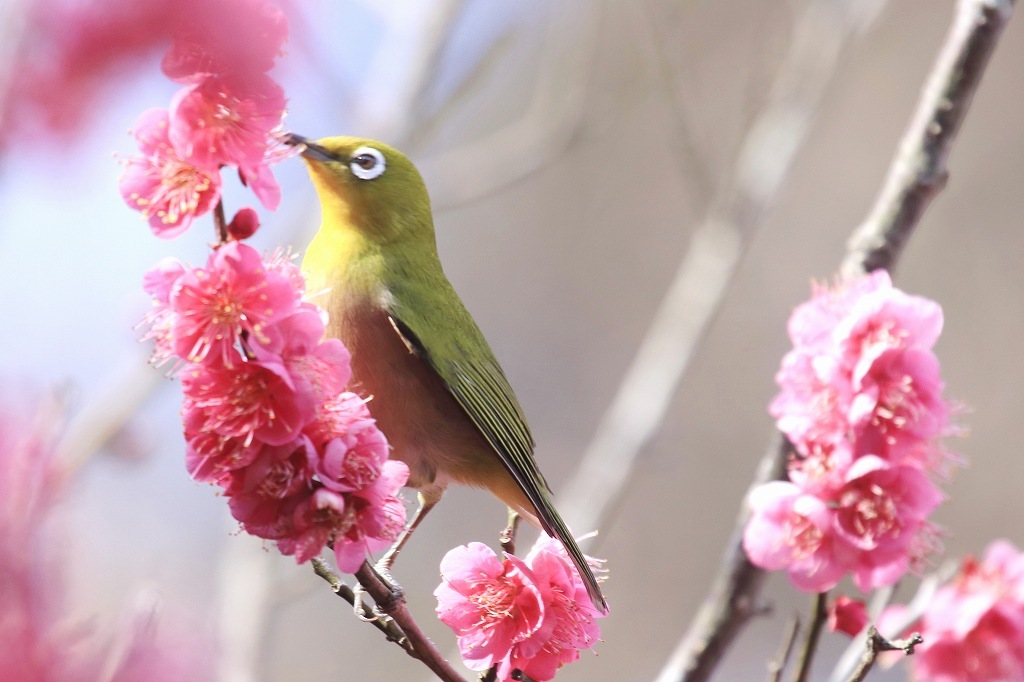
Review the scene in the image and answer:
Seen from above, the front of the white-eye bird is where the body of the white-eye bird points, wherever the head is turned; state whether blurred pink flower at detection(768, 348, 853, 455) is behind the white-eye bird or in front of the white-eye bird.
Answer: behind

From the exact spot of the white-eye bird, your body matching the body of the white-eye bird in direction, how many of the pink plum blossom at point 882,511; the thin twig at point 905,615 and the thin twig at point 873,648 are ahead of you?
0

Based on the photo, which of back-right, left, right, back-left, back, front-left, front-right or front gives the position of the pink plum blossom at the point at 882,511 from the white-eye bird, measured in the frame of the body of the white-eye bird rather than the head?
back-left

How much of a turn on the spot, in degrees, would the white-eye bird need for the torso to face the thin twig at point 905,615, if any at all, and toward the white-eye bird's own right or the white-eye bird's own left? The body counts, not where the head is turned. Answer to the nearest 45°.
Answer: approximately 180°

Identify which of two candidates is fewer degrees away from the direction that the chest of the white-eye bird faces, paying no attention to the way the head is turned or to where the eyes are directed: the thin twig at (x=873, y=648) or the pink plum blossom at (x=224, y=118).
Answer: the pink plum blossom

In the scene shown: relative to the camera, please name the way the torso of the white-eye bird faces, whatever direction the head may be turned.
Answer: to the viewer's left

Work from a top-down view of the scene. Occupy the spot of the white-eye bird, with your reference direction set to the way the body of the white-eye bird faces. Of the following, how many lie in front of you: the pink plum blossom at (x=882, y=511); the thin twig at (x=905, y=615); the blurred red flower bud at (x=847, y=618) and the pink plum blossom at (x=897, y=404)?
0
